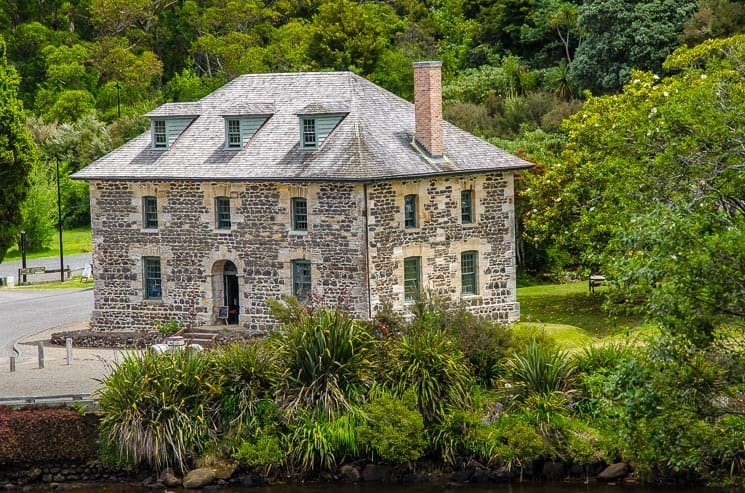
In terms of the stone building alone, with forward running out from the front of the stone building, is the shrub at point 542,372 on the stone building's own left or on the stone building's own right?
on the stone building's own left

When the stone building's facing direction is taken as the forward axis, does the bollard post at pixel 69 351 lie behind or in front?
in front

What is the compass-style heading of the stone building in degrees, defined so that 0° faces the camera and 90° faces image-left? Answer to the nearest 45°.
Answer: approximately 45°

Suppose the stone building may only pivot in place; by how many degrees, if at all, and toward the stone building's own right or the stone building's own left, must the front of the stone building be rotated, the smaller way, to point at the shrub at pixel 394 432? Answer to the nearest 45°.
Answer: approximately 45° to the stone building's own left

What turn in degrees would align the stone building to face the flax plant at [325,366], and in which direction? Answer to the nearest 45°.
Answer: approximately 45° to its left
